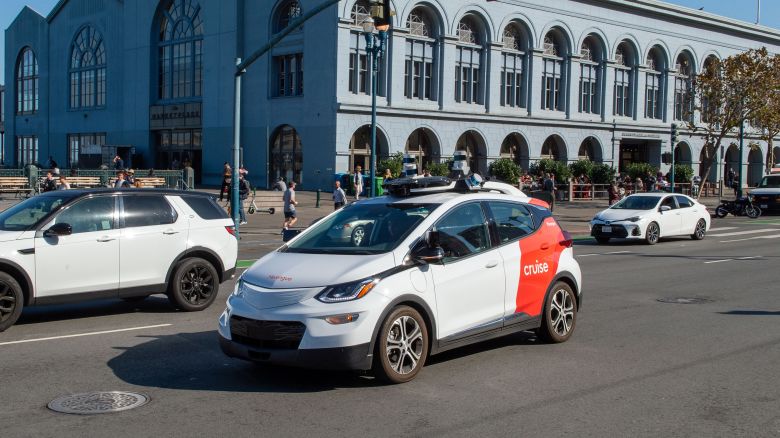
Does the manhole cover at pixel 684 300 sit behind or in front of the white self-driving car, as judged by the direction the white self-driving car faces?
behind

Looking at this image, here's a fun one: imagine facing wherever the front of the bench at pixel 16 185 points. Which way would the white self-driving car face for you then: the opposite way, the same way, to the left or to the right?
to the right

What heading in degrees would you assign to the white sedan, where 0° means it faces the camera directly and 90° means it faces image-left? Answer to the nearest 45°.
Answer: approximately 45°

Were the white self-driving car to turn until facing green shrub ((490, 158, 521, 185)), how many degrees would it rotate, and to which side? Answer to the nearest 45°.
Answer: approximately 135° to its right

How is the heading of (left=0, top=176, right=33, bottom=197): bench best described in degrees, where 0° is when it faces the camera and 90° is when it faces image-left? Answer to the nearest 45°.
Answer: approximately 0°

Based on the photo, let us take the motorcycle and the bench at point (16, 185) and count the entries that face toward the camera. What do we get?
1

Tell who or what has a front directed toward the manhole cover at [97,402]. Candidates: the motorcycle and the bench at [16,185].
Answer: the bench
